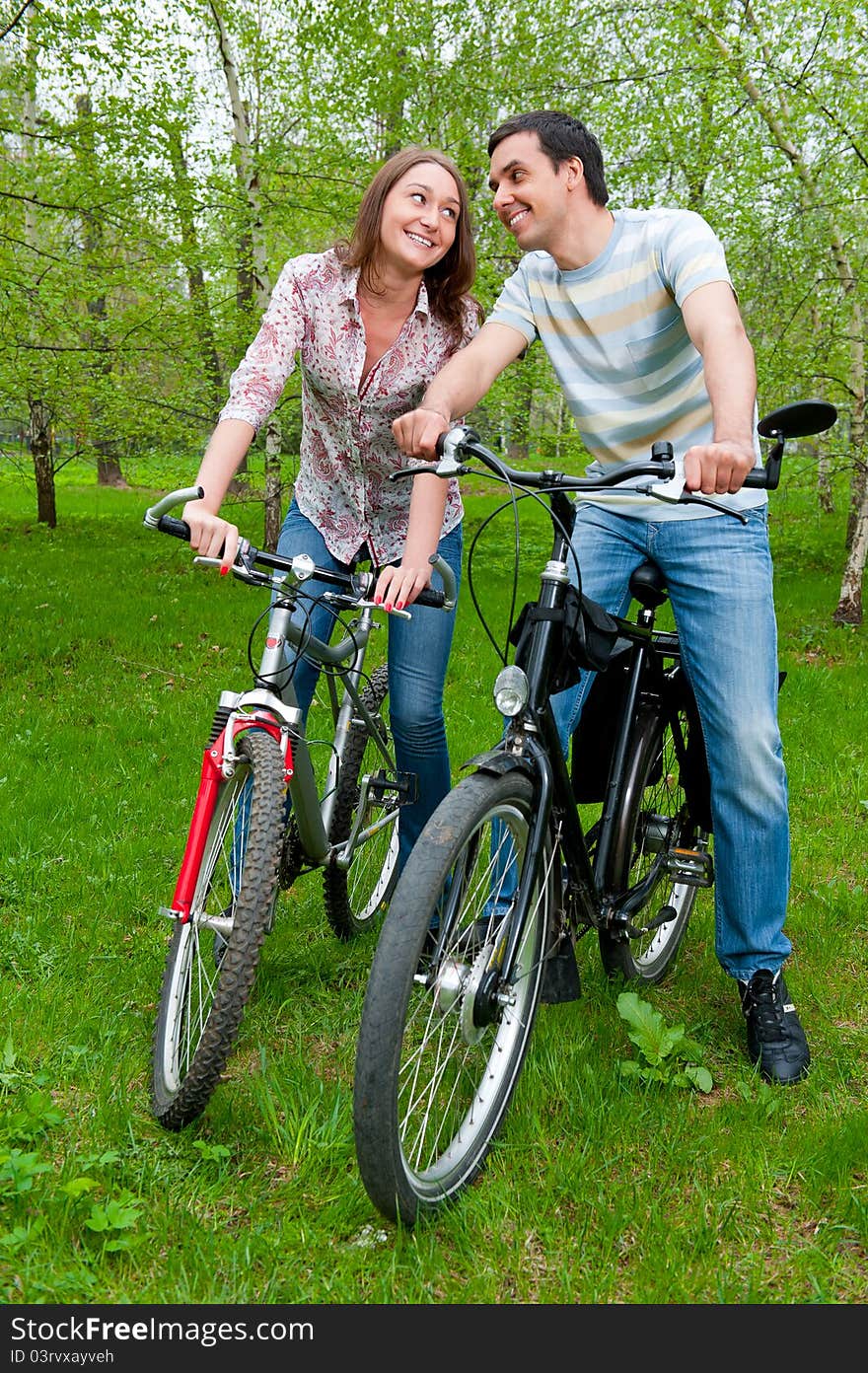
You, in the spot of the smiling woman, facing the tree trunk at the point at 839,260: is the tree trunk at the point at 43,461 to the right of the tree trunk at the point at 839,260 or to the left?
left

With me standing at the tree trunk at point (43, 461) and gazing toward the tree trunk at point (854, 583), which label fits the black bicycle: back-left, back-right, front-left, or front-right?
front-right

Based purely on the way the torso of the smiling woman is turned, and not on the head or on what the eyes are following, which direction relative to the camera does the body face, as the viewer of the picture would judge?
toward the camera

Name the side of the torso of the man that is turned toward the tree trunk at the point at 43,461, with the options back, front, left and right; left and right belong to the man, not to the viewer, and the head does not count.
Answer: right

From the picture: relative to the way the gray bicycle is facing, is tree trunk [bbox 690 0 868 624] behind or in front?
behind

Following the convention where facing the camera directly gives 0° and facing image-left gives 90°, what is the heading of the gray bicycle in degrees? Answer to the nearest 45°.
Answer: approximately 45°

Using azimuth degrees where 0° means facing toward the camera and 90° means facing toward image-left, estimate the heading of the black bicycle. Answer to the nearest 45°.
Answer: approximately 45°

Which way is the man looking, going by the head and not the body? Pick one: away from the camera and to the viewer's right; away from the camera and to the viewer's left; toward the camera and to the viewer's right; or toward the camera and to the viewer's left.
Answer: toward the camera and to the viewer's left

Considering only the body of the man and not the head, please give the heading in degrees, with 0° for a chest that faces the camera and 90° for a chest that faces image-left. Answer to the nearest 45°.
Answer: approximately 45°

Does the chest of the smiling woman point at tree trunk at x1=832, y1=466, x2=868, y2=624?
no

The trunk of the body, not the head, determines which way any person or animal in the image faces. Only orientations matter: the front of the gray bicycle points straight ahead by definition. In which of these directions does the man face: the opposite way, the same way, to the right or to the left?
the same way

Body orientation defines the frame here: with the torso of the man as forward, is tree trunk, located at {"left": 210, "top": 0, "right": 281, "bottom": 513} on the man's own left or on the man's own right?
on the man's own right

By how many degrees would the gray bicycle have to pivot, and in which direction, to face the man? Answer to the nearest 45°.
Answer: approximately 135° to its left

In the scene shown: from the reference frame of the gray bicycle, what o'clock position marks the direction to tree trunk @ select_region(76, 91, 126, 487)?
The tree trunk is roughly at 4 o'clock from the gray bicycle.

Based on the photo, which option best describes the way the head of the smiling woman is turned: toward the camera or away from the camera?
toward the camera
